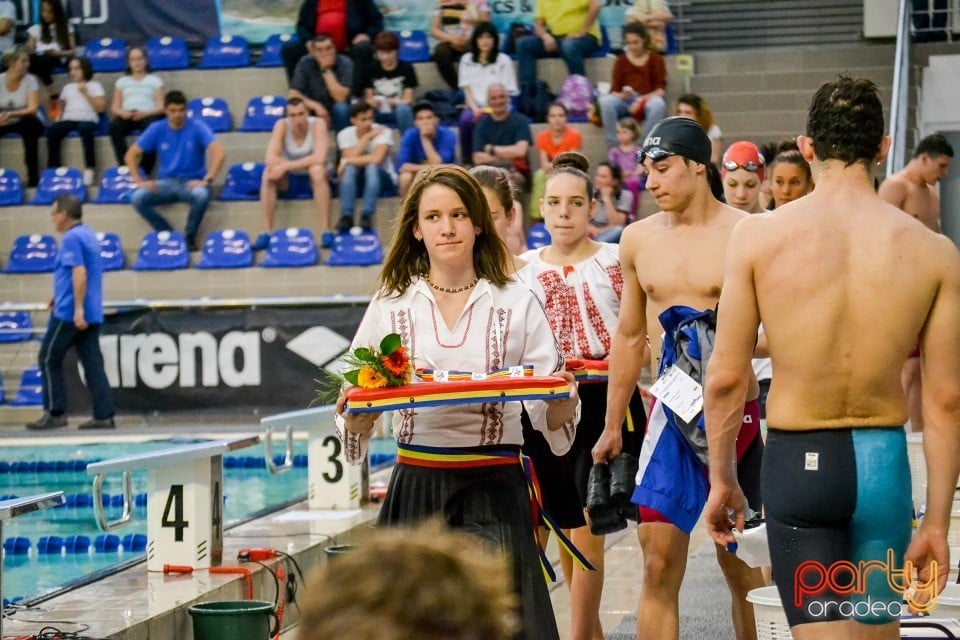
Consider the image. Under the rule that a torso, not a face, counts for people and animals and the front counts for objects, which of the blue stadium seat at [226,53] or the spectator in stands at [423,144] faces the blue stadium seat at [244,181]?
the blue stadium seat at [226,53]

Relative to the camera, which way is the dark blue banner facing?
toward the camera

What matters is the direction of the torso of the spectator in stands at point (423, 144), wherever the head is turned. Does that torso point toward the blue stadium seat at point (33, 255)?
no

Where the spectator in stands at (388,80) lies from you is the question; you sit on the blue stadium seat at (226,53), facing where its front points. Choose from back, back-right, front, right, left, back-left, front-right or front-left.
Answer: front-left

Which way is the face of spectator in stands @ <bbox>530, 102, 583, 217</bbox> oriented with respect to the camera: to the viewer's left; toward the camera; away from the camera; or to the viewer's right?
toward the camera

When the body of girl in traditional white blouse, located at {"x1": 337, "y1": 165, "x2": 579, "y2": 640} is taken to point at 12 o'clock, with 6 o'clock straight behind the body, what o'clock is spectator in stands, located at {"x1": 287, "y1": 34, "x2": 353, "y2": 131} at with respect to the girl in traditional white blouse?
The spectator in stands is roughly at 6 o'clock from the girl in traditional white blouse.

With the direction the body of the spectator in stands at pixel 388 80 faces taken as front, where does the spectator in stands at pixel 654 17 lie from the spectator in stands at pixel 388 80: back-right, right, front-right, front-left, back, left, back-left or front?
left

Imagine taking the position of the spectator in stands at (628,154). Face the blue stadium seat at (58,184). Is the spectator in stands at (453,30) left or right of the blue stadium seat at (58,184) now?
right

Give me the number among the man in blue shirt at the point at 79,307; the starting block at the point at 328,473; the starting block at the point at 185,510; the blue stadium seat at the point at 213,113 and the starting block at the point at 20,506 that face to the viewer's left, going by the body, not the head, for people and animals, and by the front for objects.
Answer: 4

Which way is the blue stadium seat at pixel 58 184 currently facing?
toward the camera

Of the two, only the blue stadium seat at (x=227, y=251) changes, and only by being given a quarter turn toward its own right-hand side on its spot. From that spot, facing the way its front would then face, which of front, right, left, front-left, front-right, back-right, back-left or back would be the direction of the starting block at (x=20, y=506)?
left

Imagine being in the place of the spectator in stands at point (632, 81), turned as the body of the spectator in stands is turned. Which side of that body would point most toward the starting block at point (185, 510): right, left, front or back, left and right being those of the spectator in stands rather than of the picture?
front

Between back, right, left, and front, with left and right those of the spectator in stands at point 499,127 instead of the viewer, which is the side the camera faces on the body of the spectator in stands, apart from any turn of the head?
front

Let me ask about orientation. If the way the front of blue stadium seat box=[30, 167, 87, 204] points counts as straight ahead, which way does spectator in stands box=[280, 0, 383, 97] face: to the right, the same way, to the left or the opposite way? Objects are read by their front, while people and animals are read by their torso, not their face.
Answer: the same way

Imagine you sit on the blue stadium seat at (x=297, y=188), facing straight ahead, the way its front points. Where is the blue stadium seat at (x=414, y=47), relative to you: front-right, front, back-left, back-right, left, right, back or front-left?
back-left

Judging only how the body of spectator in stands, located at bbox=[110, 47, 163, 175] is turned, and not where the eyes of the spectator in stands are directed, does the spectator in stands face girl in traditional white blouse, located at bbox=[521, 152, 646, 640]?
yes

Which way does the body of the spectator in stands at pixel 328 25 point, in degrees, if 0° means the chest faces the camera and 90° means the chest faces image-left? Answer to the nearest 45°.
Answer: approximately 0°
